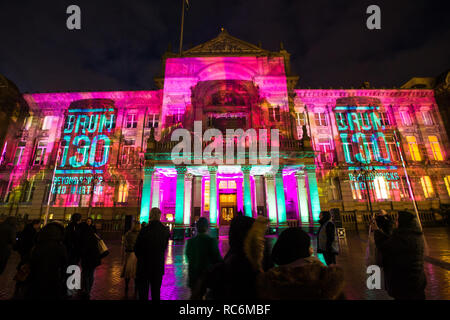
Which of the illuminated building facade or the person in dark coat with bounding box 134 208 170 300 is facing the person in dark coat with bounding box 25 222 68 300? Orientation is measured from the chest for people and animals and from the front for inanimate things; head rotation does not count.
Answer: the illuminated building facade

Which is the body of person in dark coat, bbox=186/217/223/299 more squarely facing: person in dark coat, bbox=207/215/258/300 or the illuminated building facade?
the illuminated building facade

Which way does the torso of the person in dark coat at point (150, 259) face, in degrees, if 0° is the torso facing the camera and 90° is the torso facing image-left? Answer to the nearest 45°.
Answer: approximately 180°

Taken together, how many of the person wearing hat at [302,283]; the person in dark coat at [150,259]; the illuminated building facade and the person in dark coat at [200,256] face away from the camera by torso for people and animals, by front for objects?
3

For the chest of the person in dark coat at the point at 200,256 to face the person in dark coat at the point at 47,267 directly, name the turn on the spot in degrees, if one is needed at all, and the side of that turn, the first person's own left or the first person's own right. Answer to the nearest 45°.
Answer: approximately 90° to the first person's own left

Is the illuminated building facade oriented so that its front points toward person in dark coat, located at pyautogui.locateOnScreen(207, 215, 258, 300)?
yes

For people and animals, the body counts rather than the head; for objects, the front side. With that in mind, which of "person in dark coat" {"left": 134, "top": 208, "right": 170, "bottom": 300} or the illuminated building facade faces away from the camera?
the person in dark coat

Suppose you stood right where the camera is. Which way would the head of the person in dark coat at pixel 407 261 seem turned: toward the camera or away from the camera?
away from the camera

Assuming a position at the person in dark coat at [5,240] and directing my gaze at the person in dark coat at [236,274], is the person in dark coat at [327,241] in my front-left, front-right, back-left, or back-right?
front-left

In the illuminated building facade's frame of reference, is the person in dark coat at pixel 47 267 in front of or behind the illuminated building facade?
in front

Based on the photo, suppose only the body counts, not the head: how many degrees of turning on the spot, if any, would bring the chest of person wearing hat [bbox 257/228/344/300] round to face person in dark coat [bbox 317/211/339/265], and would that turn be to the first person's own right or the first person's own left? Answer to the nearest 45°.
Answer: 0° — they already face them

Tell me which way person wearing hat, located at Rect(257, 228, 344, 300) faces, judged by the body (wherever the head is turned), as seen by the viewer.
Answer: away from the camera

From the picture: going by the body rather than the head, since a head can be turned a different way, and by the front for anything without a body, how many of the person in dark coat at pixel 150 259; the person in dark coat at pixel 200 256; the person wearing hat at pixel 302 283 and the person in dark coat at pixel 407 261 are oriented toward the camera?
0

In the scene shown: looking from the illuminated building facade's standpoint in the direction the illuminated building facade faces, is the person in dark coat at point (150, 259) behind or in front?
in front

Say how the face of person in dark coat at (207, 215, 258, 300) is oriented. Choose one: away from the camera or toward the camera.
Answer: away from the camera

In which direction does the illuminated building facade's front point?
toward the camera

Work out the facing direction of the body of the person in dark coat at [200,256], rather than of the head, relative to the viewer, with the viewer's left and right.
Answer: facing away from the viewer
